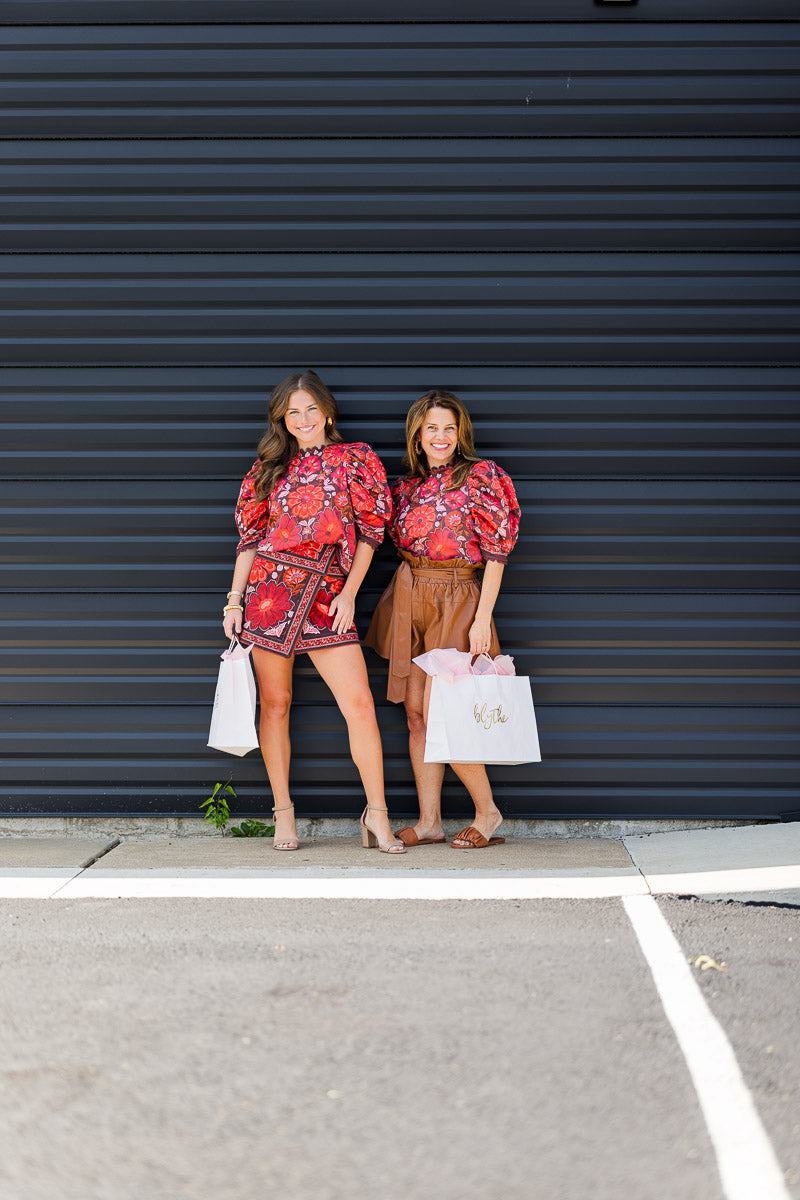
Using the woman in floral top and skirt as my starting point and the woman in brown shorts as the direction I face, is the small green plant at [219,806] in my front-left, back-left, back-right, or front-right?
back-left

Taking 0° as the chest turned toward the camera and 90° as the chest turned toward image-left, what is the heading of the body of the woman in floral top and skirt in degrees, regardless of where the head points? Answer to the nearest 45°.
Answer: approximately 0°
